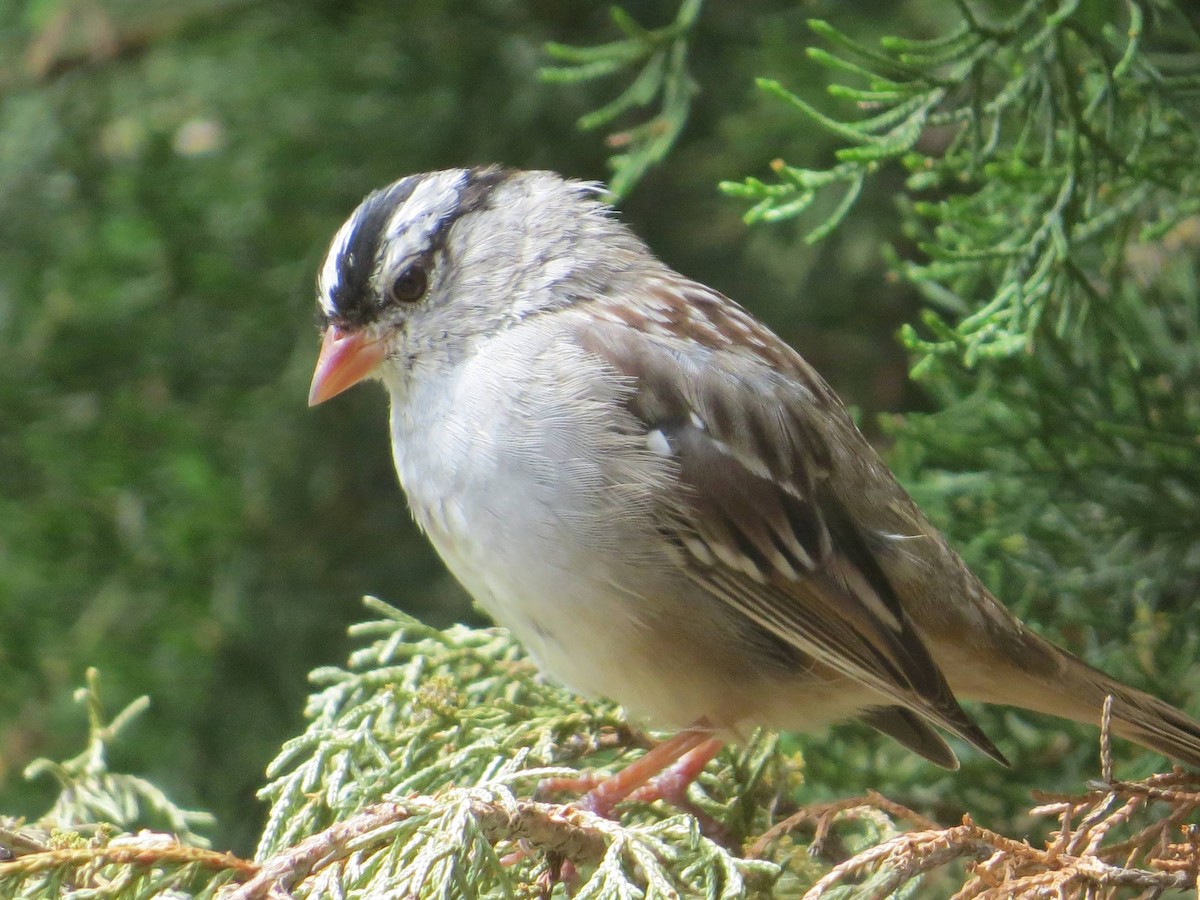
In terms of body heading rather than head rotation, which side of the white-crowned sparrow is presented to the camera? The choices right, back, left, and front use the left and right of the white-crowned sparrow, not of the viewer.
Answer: left

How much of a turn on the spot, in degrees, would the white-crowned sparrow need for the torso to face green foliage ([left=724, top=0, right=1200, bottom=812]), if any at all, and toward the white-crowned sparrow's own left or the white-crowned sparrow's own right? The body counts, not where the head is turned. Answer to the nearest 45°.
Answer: approximately 135° to the white-crowned sparrow's own right

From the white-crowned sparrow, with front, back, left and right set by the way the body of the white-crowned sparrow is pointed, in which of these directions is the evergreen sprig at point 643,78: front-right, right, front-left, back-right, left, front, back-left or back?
right

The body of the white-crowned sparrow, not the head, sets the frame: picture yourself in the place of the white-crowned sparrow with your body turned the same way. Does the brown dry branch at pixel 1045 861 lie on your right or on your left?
on your left
